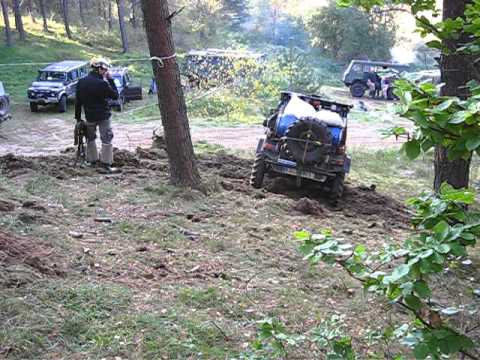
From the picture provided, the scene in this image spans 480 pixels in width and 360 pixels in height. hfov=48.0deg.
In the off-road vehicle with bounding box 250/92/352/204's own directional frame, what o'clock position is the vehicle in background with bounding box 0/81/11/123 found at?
The vehicle in background is roughly at 10 o'clock from the off-road vehicle.

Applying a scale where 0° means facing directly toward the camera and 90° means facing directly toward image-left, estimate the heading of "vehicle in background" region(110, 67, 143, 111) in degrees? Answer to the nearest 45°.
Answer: approximately 45°

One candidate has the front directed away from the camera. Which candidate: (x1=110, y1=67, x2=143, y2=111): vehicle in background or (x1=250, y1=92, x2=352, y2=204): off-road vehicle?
the off-road vehicle

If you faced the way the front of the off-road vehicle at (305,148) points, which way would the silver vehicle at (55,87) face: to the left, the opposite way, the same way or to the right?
the opposite way

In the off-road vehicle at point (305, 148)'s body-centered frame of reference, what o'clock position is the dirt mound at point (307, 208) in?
The dirt mound is roughly at 6 o'clock from the off-road vehicle.

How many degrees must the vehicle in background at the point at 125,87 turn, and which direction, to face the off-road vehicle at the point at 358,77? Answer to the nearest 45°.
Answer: approximately 135° to its left

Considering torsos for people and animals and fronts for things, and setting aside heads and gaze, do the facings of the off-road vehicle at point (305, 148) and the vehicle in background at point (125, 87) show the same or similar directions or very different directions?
very different directions

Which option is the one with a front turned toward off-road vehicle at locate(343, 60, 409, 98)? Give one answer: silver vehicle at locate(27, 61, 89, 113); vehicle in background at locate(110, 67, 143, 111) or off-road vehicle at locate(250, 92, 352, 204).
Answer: off-road vehicle at locate(250, 92, 352, 204)

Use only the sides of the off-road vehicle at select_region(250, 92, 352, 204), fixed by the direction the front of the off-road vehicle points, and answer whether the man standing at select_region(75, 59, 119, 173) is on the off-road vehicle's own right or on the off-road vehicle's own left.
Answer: on the off-road vehicle's own left

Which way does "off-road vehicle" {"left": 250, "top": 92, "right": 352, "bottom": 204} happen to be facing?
away from the camera

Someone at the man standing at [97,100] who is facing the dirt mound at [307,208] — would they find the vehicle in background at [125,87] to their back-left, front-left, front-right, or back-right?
back-left
